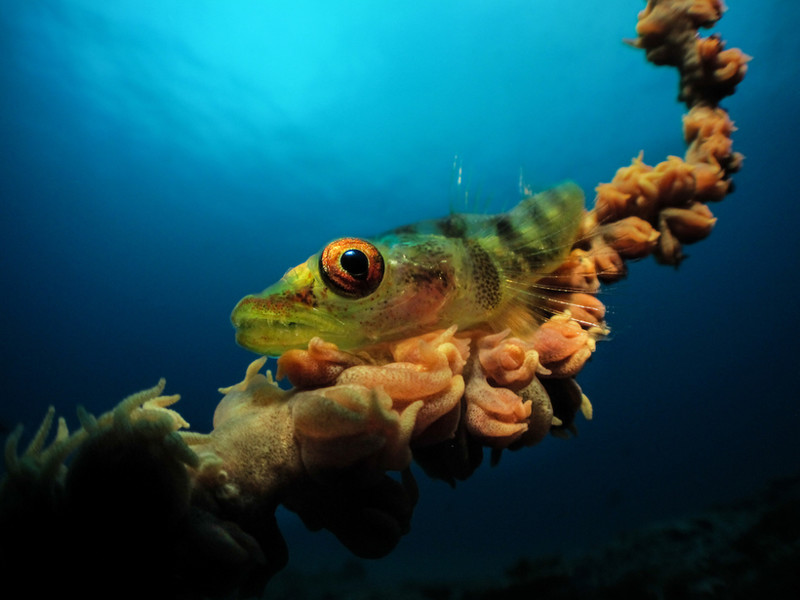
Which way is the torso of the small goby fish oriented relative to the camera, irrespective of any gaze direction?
to the viewer's left
